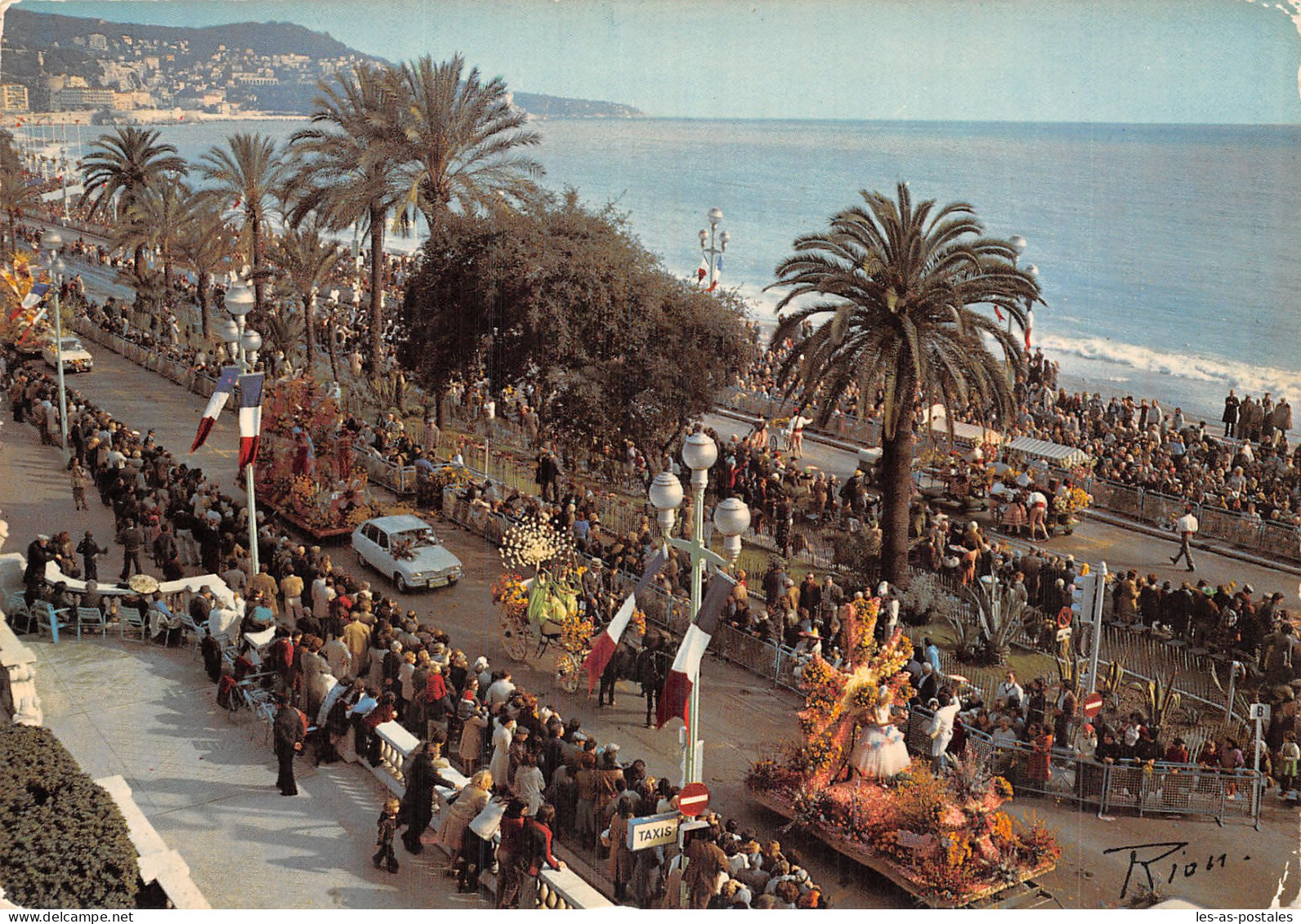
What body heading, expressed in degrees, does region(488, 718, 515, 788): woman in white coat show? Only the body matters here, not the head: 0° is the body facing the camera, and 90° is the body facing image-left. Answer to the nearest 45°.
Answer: approximately 225°

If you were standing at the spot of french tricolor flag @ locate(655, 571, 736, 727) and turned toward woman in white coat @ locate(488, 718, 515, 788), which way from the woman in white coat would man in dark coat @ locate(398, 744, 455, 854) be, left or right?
left

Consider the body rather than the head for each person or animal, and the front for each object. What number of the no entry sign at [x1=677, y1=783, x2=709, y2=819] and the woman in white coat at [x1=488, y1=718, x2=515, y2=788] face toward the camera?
1

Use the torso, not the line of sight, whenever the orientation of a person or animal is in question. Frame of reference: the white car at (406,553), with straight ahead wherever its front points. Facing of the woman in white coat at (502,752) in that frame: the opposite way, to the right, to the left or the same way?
to the left

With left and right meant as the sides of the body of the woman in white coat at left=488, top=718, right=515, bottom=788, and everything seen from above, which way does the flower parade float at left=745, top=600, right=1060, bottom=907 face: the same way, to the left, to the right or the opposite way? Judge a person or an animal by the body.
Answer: to the right

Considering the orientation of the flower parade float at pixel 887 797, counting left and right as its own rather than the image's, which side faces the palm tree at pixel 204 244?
back

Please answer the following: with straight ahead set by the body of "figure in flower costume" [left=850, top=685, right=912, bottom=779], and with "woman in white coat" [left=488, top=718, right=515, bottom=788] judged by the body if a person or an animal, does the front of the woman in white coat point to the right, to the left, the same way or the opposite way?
to the left

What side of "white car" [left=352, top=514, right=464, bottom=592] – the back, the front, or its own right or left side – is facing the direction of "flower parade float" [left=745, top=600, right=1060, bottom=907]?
front

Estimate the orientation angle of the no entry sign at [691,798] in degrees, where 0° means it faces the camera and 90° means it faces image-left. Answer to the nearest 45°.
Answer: approximately 0°

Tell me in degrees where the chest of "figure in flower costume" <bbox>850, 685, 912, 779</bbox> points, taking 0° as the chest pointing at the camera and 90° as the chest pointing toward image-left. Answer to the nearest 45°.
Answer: approximately 315°

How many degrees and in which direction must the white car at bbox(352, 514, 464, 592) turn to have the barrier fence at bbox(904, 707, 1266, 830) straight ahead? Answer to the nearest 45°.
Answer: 0° — it already faces it

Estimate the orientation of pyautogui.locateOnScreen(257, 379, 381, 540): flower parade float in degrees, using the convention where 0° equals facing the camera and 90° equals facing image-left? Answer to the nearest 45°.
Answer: approximately 315°

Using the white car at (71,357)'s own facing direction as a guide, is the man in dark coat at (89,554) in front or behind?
in front

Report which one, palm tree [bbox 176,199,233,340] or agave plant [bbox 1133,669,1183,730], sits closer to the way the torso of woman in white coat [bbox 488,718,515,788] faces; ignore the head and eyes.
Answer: the agave plant

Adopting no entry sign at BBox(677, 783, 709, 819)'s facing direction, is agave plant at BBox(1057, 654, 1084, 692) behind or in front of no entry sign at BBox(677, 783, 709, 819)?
behind
